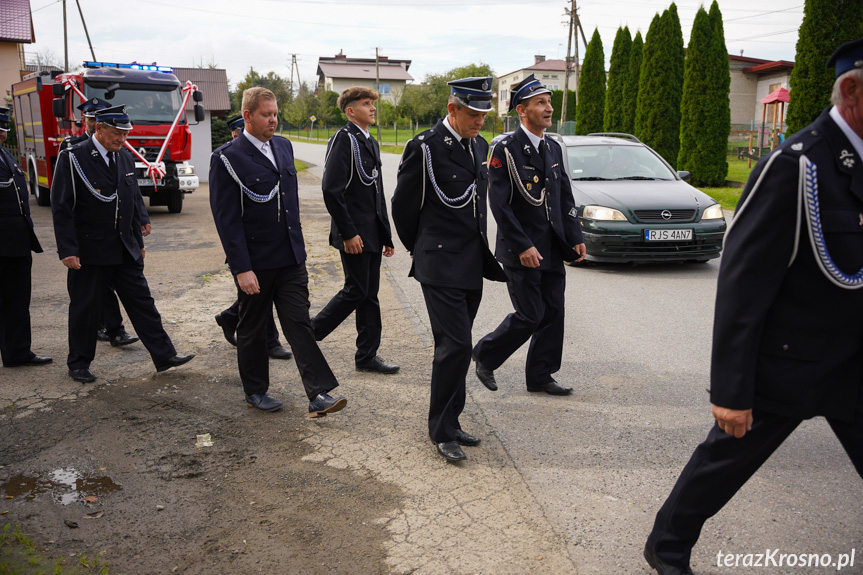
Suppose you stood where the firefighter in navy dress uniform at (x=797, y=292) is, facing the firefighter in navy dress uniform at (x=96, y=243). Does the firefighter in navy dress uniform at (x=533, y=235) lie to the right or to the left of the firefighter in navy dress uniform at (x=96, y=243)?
right

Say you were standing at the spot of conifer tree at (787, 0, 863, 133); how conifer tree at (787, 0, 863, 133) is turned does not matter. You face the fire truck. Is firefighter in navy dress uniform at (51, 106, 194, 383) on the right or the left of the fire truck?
left

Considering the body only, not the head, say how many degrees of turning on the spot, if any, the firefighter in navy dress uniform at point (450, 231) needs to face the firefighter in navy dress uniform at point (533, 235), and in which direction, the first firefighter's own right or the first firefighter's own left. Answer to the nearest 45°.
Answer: approximately 90° to the first firefighter's own left

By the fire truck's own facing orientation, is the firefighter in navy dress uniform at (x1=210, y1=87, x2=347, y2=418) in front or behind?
in front

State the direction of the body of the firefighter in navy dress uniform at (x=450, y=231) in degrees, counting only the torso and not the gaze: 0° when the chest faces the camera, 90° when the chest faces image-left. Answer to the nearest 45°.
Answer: approximately 315°

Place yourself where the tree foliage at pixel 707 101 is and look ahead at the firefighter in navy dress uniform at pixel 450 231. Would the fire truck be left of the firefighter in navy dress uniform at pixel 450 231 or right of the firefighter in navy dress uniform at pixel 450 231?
right

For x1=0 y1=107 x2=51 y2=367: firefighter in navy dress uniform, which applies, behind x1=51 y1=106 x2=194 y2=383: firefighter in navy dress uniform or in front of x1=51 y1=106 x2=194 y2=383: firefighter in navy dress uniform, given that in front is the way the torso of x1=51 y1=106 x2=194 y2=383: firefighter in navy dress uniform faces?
behind

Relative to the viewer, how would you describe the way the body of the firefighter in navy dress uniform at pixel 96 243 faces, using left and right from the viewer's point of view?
facing the viewer and to the right of the viewer

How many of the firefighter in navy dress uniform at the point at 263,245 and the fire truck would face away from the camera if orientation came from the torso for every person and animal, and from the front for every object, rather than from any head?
0
